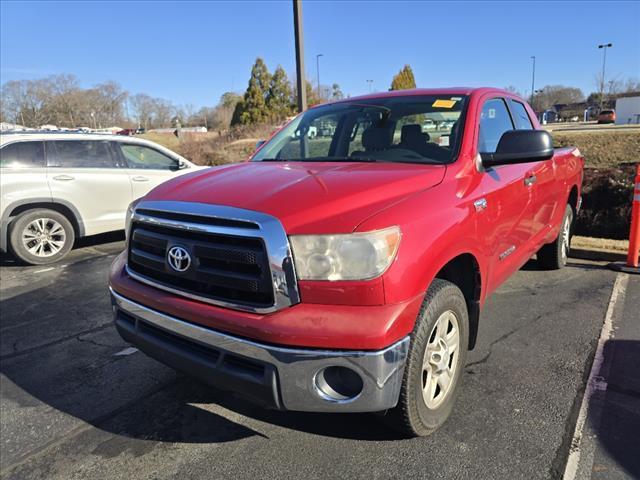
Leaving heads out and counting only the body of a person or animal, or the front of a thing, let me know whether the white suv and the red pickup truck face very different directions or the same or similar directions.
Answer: very different directions

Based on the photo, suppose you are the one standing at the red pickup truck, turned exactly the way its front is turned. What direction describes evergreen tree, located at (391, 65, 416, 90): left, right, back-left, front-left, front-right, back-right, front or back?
back-right

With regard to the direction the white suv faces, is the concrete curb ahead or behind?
ahead

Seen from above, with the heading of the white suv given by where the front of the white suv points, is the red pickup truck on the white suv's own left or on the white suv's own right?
on the white suv's own right

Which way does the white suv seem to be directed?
to the viewer's right

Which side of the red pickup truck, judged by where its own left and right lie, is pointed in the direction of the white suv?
right

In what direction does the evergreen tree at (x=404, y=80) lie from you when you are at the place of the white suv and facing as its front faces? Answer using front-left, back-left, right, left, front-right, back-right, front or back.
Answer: front-left

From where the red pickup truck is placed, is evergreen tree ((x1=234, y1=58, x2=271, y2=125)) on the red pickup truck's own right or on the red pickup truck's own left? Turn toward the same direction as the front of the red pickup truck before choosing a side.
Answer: on the red pickup truck's own right

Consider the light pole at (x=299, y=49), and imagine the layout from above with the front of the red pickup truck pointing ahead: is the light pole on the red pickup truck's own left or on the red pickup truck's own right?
on the red pickup truck's own right

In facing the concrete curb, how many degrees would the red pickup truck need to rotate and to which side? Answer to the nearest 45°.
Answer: approximately 180°

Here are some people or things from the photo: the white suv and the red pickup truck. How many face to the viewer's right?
1

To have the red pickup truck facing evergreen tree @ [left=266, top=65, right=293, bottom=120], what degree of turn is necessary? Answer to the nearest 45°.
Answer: approximately 135° to its right

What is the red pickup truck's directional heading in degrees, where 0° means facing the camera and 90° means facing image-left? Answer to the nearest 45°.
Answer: approximately 45°
